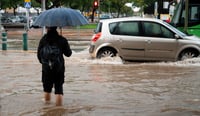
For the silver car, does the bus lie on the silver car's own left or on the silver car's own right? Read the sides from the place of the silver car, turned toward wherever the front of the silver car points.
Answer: on the silver car's own left

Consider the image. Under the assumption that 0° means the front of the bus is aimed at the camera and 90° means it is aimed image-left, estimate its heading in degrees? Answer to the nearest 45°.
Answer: approximately 45°

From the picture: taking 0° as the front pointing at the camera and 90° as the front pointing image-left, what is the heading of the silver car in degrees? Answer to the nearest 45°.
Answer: approximately 270°

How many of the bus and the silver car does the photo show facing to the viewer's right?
1
